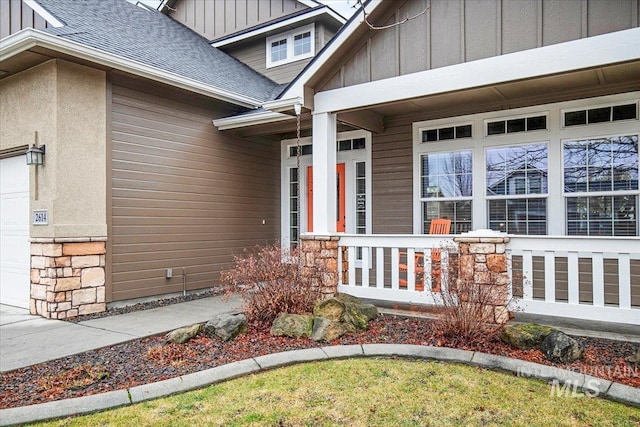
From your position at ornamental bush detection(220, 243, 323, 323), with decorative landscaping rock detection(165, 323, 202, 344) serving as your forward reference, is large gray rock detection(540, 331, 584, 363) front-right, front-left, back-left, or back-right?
back-left

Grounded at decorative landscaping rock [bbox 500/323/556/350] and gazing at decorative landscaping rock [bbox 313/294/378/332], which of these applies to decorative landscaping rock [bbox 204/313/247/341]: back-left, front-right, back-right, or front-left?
front-left

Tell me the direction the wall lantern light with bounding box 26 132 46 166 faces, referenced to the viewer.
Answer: facing the viewer and to the left of the viewer

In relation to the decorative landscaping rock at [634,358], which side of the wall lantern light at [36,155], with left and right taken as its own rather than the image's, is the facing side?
left

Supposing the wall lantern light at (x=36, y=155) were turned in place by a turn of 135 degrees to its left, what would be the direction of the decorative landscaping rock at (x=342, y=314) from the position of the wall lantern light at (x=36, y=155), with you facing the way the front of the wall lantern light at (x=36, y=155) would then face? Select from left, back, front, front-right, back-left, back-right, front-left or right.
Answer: front-right

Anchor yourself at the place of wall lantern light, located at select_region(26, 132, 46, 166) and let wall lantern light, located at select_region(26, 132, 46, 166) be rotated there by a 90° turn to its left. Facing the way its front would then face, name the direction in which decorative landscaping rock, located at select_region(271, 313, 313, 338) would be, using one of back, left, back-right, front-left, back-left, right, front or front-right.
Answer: front

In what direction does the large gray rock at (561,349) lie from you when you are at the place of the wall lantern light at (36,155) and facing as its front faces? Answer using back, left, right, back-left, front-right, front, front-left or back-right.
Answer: left

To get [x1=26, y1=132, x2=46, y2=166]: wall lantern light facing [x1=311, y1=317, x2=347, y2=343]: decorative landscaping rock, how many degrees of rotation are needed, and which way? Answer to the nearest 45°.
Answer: approximately 90° to its left

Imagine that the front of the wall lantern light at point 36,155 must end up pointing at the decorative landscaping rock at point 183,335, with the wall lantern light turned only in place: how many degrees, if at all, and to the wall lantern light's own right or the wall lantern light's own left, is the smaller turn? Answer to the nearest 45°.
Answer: approximately 90° to the wall lantern light's own left
